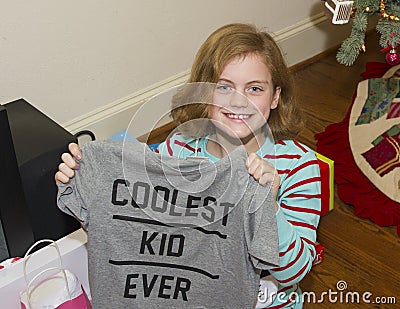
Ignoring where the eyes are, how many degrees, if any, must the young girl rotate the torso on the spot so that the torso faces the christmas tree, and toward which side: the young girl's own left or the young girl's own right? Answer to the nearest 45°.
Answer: approximately 135° to the young girl's own left

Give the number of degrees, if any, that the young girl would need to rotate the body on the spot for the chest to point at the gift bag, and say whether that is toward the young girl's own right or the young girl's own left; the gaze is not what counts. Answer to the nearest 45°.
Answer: approximately 90° to the young girl's own right

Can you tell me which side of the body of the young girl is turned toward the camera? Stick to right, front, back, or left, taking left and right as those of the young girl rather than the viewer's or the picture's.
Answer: front

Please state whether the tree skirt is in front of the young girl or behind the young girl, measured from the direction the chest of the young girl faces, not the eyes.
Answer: behind

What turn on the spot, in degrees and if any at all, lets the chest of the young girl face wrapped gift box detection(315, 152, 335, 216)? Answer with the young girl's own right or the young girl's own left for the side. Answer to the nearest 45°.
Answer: approximately 135° to the young girl's own left

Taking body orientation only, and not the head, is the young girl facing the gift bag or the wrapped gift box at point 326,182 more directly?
the gift bag

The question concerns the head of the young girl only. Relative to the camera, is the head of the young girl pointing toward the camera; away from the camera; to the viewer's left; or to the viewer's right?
toward the camera

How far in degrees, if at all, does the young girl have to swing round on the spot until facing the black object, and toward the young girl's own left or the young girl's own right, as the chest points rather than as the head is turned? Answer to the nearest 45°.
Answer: approximately 135° to the young girl's own right
